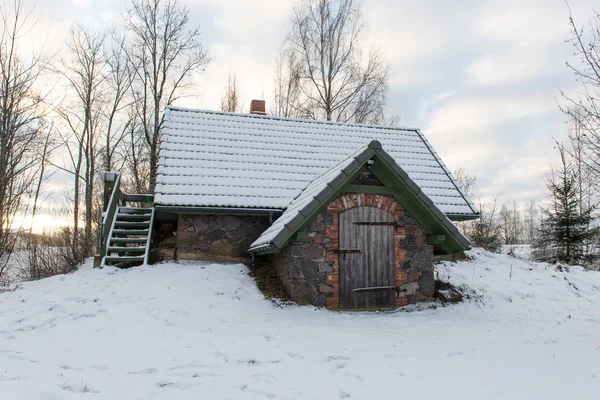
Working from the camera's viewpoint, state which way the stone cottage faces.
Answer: facing the viewer

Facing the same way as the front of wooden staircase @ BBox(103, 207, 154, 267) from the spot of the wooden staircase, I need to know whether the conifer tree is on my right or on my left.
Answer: on my left

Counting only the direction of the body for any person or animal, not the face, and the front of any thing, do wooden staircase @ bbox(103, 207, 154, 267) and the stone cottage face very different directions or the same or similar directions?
same or similar directions

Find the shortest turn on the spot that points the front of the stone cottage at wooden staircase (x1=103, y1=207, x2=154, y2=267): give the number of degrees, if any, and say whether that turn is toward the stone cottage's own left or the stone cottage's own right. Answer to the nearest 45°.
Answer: approximately 90° to the stone cottage's own right

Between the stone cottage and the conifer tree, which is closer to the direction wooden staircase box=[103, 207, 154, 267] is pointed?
the stone cottage

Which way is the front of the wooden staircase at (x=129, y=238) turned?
toward the camera

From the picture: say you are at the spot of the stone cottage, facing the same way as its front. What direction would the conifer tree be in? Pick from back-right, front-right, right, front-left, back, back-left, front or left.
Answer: back-left

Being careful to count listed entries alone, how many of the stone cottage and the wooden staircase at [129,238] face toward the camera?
2

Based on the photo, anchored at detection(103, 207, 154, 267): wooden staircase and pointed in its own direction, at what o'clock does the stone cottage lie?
The stone cottage is roughly at 10 o'clock from the wooden staircase.
